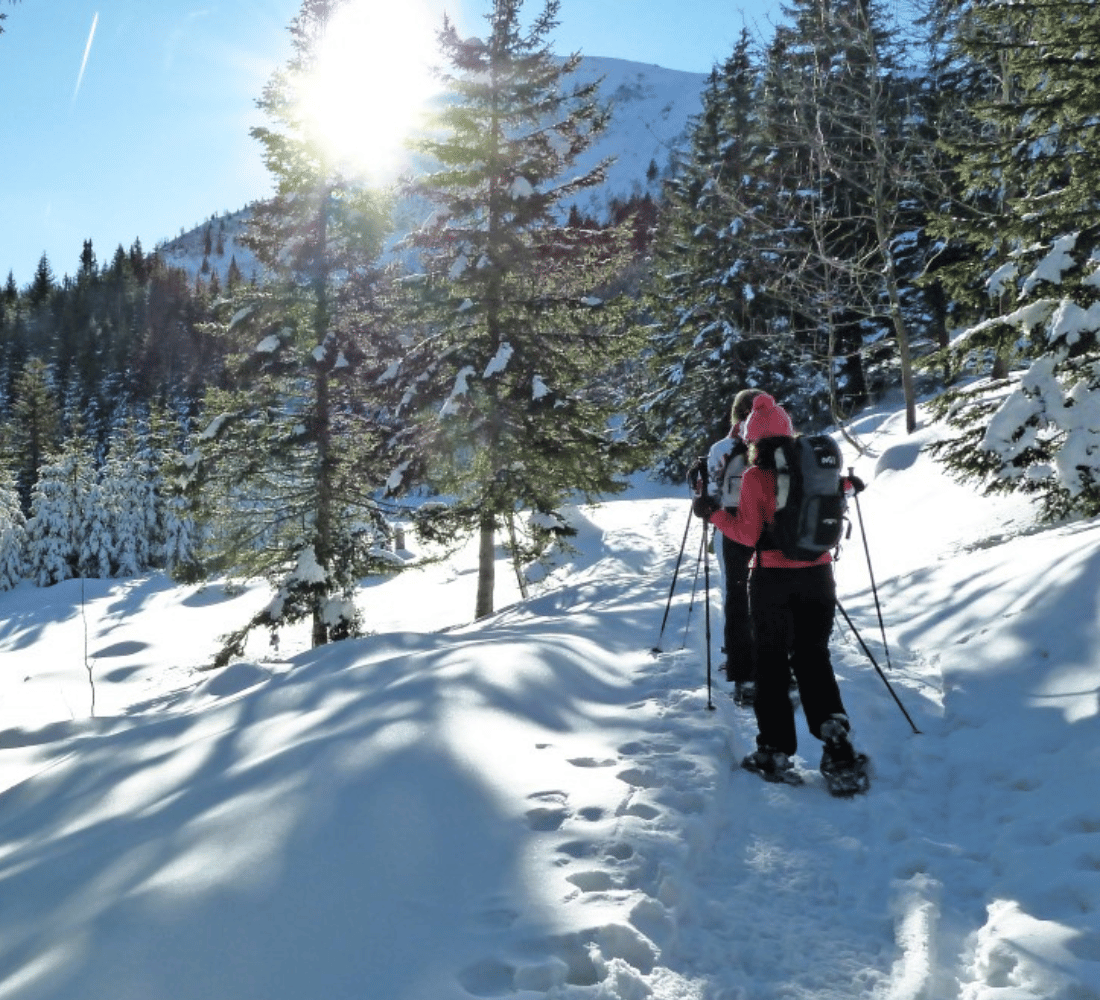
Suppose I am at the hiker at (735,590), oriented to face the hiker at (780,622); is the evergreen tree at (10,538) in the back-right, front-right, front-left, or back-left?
back-right

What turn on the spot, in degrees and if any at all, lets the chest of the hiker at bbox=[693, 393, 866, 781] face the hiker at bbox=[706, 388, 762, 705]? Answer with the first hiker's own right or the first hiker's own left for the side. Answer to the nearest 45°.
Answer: approximately 45° to the first hiker's own right

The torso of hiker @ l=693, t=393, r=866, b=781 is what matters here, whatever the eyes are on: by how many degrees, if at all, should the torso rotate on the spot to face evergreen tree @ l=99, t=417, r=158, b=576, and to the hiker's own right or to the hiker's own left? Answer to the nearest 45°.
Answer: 0° — they already face it

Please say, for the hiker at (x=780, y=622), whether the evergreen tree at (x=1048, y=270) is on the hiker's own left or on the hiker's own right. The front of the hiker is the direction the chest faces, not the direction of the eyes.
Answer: on the hiker's own right

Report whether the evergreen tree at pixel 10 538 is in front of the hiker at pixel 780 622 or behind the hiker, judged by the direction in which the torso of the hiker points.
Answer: in front

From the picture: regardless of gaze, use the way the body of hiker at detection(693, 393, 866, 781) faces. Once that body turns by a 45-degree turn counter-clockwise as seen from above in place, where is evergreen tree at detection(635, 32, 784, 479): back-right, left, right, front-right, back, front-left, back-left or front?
right

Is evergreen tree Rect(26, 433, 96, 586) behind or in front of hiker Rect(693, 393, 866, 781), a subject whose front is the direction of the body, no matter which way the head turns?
in front

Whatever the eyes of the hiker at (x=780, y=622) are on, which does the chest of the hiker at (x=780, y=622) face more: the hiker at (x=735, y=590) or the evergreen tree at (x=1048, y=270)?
the hiker

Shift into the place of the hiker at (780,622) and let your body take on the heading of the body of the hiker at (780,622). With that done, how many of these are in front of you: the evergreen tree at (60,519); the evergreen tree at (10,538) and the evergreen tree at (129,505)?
3

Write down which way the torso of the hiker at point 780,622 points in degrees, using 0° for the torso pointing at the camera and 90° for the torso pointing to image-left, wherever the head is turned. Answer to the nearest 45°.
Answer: approximately 135°
